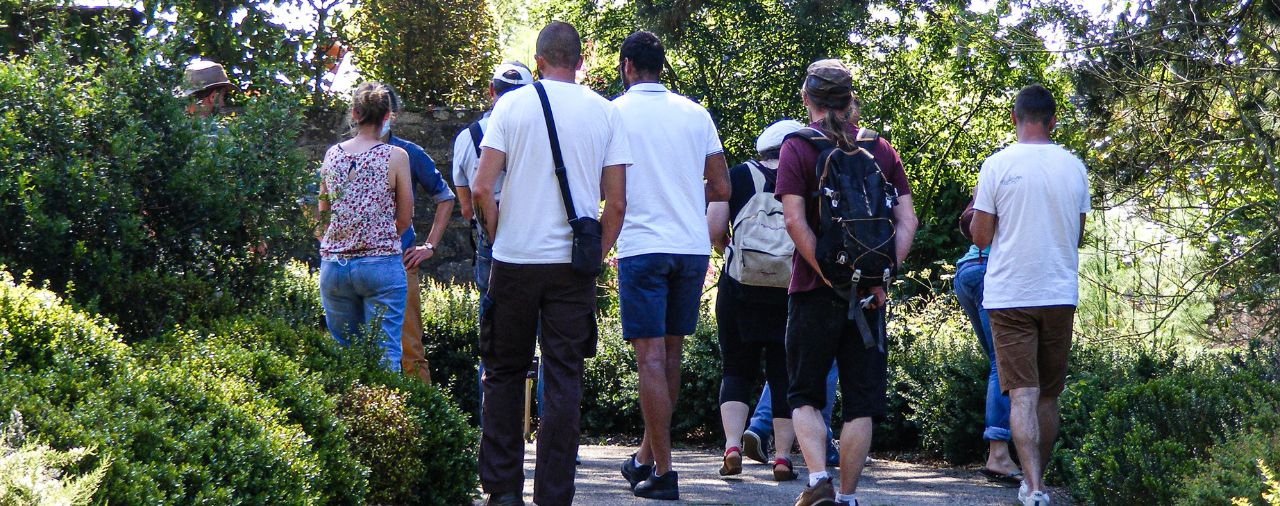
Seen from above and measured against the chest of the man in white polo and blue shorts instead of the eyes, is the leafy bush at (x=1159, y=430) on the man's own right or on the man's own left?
on the man's own right

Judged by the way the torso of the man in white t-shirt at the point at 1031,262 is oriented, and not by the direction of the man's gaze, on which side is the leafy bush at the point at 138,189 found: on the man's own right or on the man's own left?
on the man's own left

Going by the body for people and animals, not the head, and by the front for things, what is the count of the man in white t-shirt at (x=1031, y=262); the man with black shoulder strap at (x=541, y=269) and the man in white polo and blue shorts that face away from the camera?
3

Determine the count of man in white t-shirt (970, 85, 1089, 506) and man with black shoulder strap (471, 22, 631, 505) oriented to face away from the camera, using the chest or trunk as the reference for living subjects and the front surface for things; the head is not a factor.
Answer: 2

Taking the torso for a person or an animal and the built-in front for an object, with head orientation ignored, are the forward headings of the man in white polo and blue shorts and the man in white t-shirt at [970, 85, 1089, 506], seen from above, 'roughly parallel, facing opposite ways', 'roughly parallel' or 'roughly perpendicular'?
roughly parallel

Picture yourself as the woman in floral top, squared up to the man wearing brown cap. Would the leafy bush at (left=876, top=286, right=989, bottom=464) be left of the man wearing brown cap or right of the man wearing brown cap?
left

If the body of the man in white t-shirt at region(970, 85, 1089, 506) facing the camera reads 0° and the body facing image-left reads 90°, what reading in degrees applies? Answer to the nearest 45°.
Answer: approximately 180°

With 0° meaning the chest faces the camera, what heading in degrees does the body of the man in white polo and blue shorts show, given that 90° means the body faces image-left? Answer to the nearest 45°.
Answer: approximately 180°

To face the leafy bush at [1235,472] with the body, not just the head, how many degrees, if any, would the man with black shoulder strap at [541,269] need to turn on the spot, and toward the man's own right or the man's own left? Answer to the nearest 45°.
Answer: approximately 90° to the man's own right

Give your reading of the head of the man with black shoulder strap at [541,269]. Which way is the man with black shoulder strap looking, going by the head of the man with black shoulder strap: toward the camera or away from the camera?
away from the camera

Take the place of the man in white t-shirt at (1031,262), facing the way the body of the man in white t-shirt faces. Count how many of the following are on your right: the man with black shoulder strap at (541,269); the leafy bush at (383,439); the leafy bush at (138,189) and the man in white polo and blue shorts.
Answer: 0

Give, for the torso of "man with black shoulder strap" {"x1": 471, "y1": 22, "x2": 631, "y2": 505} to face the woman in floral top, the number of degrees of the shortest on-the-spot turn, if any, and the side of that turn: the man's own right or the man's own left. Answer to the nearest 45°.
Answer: approximately 45° to the man's own left

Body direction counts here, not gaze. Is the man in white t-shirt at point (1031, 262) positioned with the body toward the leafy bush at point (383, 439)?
no

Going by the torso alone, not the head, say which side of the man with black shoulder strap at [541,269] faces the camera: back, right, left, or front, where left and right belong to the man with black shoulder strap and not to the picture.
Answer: back

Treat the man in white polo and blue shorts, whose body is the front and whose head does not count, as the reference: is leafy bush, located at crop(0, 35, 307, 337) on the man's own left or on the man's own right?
on the man's own left

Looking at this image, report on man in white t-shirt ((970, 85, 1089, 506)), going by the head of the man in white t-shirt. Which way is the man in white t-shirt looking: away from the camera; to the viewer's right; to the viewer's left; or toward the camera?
away from the camera
